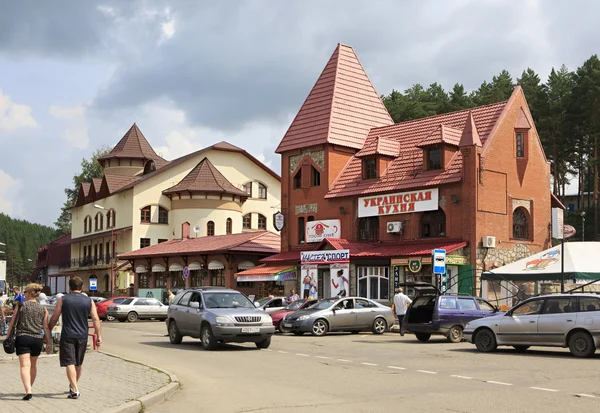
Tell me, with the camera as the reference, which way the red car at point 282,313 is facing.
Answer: facing the viewer and to the left of the viewer

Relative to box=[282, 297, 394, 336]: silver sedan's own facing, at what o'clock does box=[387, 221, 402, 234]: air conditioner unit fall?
The air conditioner unit is roughly at 5 o'clock from the silver sedan.

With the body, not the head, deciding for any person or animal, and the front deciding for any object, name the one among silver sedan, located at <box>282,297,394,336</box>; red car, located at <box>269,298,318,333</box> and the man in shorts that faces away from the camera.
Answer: the man in shorts

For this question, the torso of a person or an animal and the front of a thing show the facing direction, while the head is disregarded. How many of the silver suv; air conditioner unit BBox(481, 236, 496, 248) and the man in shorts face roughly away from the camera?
1

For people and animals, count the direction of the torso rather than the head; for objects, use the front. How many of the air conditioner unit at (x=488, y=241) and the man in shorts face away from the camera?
1

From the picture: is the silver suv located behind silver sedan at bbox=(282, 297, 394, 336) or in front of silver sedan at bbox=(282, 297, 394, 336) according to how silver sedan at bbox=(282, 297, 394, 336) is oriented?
in front

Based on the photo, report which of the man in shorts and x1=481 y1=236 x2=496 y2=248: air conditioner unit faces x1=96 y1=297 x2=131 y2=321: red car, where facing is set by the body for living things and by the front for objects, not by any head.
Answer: the man in shorts

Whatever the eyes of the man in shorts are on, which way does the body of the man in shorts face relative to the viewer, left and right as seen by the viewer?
facing away from the viewer

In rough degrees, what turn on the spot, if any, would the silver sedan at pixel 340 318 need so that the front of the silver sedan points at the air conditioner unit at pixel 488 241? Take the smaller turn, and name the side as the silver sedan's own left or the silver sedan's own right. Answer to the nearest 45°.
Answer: approximately 180°
